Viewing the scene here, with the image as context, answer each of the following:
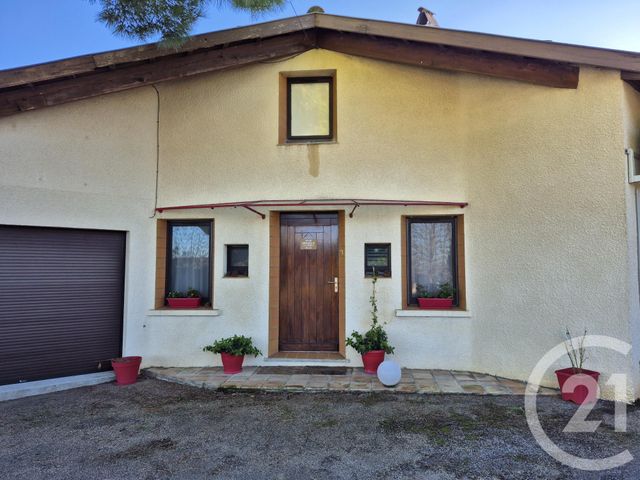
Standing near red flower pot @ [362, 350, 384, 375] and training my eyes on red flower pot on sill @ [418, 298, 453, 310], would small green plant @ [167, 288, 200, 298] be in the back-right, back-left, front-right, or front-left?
back-left

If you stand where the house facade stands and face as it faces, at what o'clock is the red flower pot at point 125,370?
The red flower pot is roughly at 3 o'clock from the house facade.

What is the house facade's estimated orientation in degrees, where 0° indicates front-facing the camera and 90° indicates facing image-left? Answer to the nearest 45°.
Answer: approximately 0°
